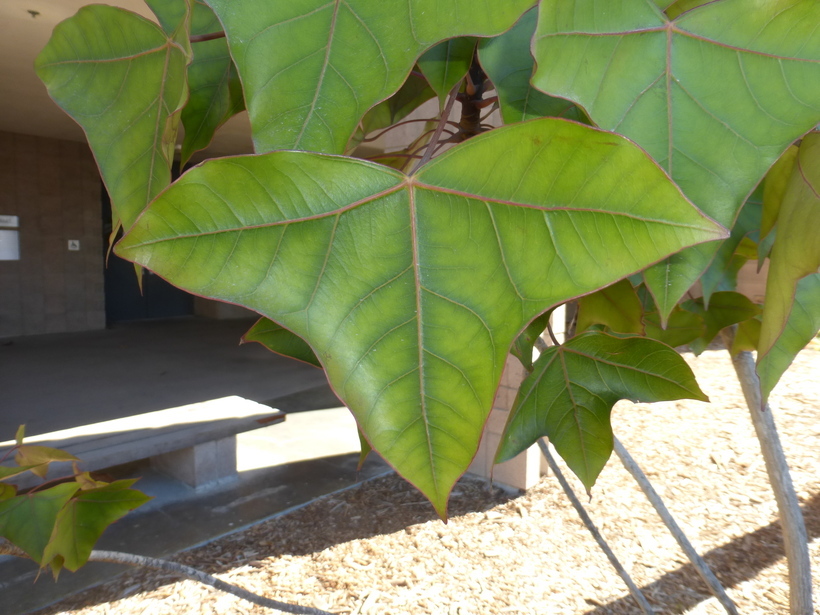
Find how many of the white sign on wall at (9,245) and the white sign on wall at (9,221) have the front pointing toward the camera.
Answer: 2

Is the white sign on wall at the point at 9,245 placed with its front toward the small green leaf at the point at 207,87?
yes

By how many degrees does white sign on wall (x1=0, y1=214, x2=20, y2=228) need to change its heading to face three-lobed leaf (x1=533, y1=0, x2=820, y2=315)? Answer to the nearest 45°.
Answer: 0° — it already faces it

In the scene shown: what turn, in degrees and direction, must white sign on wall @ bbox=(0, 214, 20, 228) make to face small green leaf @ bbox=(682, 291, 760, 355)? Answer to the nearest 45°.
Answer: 0° — it already faces it

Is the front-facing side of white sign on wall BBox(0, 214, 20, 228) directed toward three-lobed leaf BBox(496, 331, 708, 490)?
yes

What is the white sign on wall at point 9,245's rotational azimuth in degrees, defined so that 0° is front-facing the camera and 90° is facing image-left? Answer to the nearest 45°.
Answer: approximately 0°

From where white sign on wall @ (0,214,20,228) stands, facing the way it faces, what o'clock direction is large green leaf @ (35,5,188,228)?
The large green leaf is roughly at 12 o'clock from the white sign on wall.

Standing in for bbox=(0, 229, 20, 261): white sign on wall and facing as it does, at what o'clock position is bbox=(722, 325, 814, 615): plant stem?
The plant stem is roughly at 12 o'clock from the white sign on wall.

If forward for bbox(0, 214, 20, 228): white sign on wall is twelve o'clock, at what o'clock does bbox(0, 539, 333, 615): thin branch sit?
The thin branch is roughly at 12 o'clock from the white sign on wall.

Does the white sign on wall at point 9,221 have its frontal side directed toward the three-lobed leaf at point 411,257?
yes

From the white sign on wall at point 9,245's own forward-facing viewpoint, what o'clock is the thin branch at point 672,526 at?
The thin branch is roughly at 12 o'clock from the white sign on wall.
